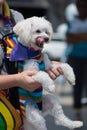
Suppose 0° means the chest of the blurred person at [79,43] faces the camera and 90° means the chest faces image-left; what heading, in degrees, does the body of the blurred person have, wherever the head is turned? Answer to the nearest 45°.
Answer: approximately 0°

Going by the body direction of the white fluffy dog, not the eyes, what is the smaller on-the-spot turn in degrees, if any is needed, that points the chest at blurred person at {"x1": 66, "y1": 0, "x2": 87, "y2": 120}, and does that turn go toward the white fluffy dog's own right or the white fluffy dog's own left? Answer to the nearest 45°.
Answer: approximately 135° to the white fluffy dog's own left

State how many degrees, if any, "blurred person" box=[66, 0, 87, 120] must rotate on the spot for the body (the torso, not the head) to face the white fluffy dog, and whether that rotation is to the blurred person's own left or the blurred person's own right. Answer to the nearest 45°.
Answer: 0° — they already face it

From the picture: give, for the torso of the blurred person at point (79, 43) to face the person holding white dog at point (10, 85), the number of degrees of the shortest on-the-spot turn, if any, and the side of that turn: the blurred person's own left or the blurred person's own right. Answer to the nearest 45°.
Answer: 0° — they already face them

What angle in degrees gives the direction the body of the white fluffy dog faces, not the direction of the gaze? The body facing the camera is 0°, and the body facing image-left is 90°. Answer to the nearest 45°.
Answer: approximately 315°
